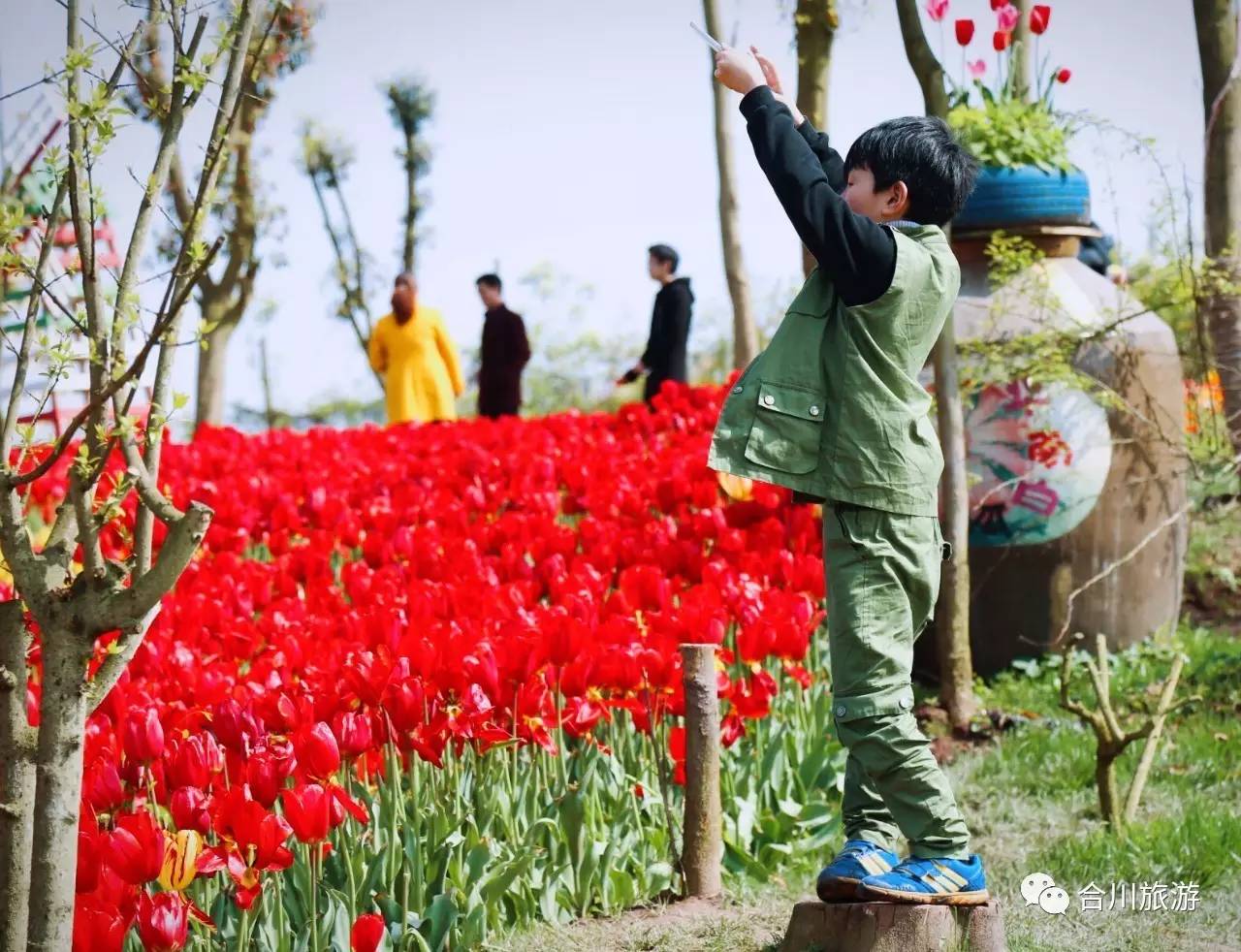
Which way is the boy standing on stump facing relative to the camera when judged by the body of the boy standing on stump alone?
to the viewer's left

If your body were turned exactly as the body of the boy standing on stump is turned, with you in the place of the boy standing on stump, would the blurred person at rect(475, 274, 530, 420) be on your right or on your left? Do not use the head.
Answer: on your right

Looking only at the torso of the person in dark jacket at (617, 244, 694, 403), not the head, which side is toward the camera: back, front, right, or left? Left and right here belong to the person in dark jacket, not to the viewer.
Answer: left

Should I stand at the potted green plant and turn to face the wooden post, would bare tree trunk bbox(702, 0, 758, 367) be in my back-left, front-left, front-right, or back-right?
back-right

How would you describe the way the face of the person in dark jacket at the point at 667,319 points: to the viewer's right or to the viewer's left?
to the viewer's left

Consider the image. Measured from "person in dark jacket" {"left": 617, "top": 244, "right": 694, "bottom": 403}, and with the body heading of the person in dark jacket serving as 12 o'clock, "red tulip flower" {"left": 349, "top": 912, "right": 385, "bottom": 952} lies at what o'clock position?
The red tulip flower is roughly at 9 o'clock from the person in dark jacket.
